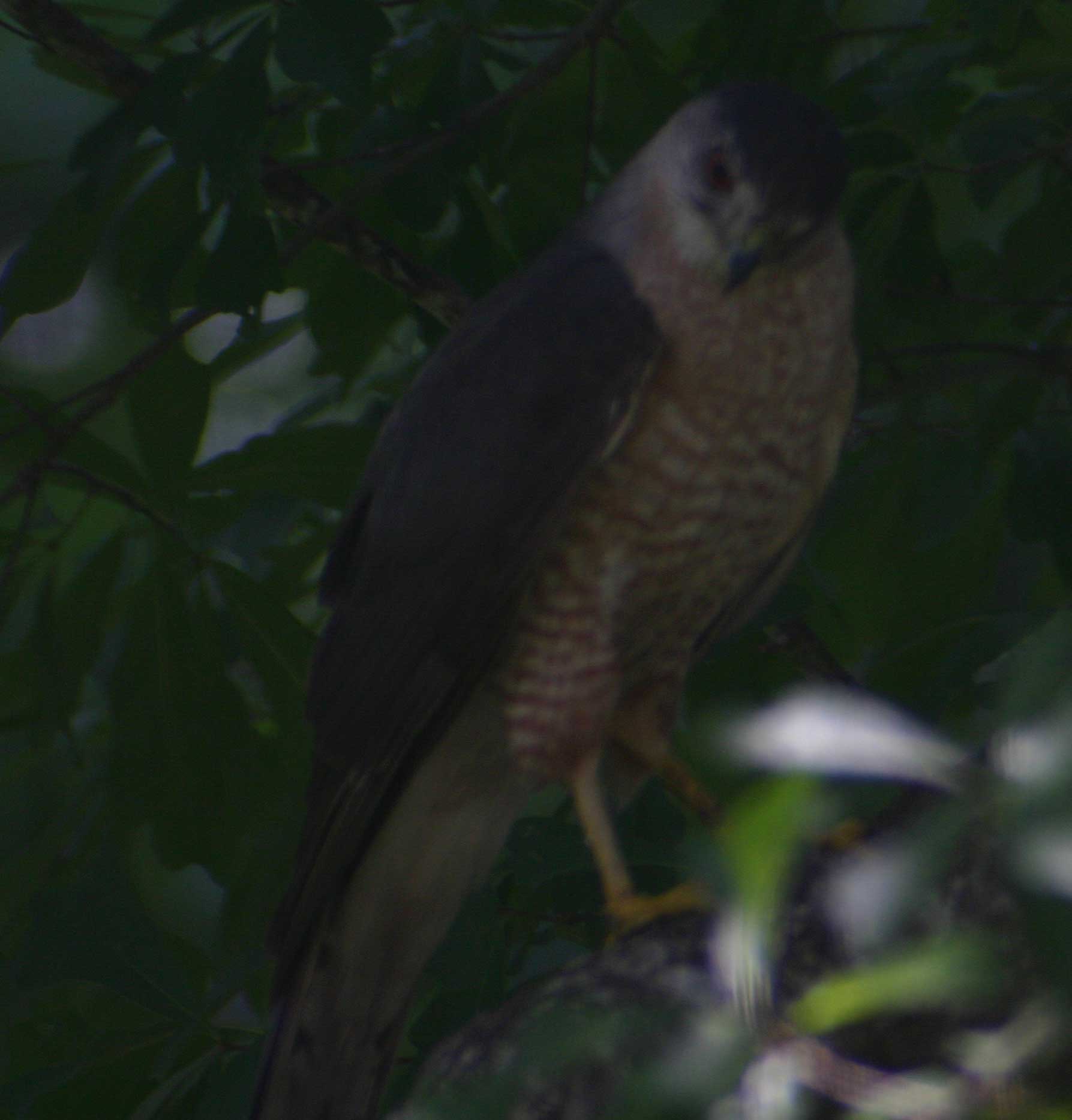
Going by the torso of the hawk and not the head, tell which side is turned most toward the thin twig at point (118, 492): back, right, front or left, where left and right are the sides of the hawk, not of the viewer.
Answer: back

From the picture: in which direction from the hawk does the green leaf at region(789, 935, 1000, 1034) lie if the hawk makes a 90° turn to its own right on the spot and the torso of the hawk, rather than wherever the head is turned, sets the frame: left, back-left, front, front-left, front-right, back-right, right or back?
front-left

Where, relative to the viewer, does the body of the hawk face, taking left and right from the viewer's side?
facing the viewer and to the right of the viewer

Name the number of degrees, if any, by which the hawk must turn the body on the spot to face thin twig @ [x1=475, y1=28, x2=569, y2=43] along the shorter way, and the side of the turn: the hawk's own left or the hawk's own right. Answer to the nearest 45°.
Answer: approximately 90° to the hawk's own left

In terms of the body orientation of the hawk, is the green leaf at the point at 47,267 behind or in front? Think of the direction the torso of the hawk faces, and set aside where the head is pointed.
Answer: behind

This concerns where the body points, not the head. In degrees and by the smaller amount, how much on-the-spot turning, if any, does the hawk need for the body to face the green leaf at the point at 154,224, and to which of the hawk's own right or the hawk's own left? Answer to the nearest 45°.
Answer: approximately 180°
